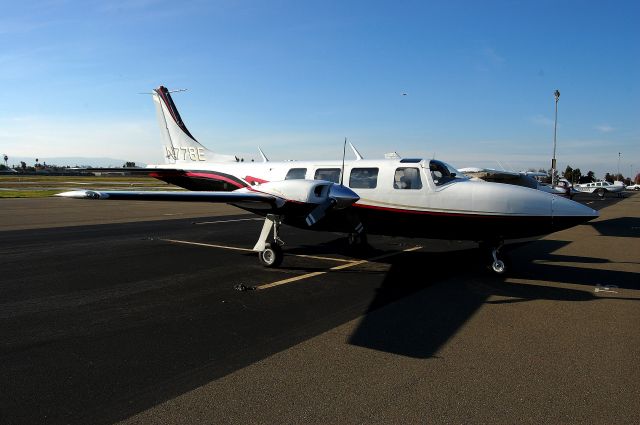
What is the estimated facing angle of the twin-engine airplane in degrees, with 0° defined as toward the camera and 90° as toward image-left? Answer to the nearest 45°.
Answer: approximately 315°
